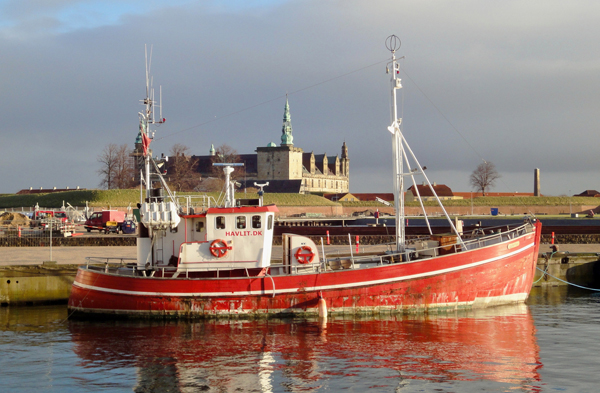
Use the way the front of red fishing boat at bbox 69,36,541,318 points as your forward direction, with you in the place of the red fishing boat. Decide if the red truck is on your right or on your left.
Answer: on your left

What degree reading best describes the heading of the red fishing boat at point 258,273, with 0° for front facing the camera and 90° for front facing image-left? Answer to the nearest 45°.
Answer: approximately 270°
